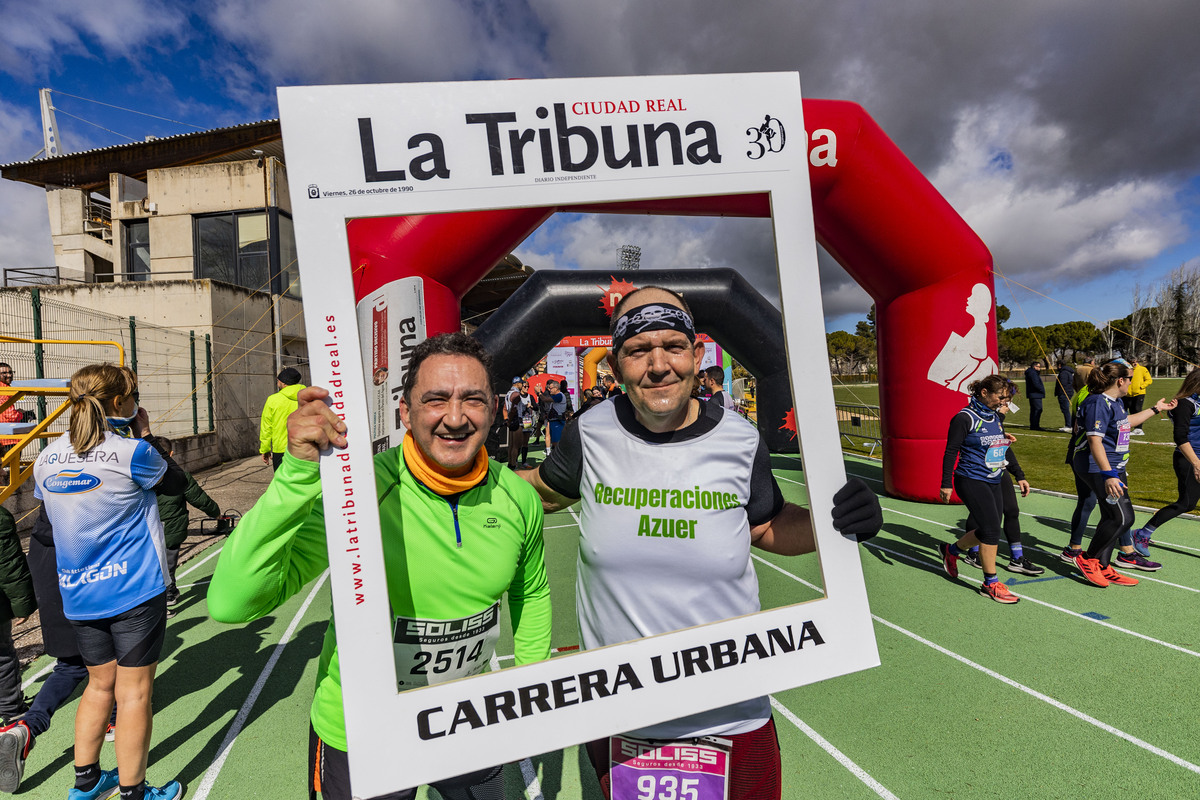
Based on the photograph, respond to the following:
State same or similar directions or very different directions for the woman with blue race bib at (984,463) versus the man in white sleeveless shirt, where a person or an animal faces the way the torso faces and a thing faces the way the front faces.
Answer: same or similar directions

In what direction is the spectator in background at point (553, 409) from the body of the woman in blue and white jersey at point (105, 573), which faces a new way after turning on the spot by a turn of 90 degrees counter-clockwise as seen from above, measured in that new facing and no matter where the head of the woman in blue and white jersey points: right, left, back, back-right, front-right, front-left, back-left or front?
right

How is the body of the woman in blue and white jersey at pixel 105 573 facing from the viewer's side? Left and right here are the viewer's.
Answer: facing away from the viewer and to the right of the viewer

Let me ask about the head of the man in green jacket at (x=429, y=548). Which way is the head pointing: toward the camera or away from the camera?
toward the camera

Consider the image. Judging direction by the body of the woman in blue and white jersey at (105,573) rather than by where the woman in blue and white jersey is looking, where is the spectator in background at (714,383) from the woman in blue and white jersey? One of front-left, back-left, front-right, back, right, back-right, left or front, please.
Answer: front-right

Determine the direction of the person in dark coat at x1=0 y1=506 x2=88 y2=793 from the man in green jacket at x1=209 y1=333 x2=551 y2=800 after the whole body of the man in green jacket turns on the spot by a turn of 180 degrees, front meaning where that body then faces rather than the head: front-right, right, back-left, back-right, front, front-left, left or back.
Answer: front-left

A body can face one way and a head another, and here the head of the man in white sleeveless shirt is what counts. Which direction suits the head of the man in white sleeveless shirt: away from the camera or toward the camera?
toward the camera

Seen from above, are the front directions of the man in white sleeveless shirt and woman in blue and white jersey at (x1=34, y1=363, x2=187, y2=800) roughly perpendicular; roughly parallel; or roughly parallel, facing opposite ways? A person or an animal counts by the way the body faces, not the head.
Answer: roughly parallel, facing opposite ways

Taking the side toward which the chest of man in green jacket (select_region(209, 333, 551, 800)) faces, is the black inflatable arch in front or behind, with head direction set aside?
behind

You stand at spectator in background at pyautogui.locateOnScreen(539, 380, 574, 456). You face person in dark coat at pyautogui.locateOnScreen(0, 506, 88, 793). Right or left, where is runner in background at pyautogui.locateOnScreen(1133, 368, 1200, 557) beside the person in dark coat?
left

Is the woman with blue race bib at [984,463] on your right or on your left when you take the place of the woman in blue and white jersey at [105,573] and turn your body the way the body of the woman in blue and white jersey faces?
on your right

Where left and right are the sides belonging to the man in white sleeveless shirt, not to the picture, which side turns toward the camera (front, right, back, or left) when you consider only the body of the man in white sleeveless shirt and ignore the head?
front

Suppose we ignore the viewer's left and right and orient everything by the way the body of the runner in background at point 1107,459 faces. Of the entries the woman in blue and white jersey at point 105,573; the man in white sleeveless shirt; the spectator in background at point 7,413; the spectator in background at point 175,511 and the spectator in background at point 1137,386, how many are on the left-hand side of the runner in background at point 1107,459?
1

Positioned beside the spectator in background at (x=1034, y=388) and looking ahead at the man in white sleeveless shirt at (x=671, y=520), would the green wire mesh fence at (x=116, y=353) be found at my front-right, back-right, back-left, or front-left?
front-right

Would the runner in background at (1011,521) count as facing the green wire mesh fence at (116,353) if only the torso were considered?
no
